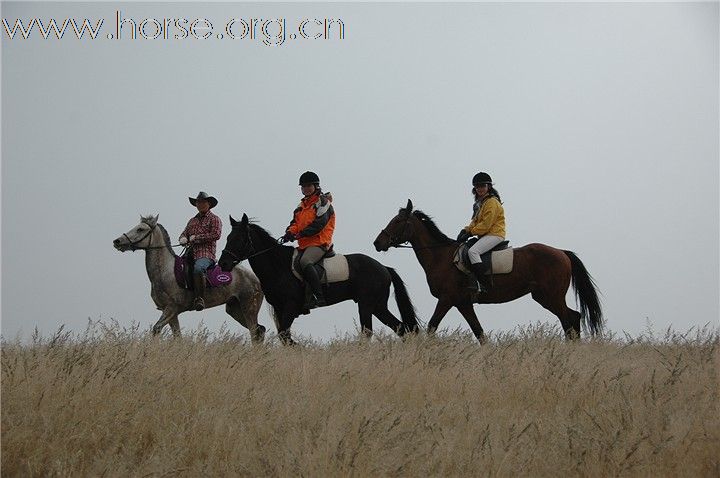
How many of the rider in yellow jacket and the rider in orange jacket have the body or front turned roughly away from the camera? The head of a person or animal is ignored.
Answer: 0

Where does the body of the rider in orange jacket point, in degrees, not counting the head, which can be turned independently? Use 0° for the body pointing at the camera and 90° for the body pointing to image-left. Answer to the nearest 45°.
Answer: approximately 45°

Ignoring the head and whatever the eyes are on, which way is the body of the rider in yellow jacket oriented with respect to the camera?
to the viewer's left

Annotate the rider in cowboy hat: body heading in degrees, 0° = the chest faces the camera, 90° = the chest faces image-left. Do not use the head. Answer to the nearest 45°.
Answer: approximately 45°

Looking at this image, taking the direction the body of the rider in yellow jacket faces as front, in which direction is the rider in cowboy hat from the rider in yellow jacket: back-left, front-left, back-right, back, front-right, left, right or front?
front

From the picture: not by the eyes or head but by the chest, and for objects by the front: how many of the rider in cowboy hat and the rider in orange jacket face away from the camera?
0

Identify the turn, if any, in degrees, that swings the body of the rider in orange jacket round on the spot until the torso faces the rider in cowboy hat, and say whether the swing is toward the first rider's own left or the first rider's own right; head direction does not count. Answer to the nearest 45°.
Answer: approximately 45° to the first rider's own right

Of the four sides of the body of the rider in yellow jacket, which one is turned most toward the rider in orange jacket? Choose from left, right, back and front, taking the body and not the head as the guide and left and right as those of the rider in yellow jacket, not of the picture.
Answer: front

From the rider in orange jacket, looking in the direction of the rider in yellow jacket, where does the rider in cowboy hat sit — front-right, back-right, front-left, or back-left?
back-left

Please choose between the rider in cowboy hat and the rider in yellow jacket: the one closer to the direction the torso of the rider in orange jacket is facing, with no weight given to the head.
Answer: the rider in cowboy hat
